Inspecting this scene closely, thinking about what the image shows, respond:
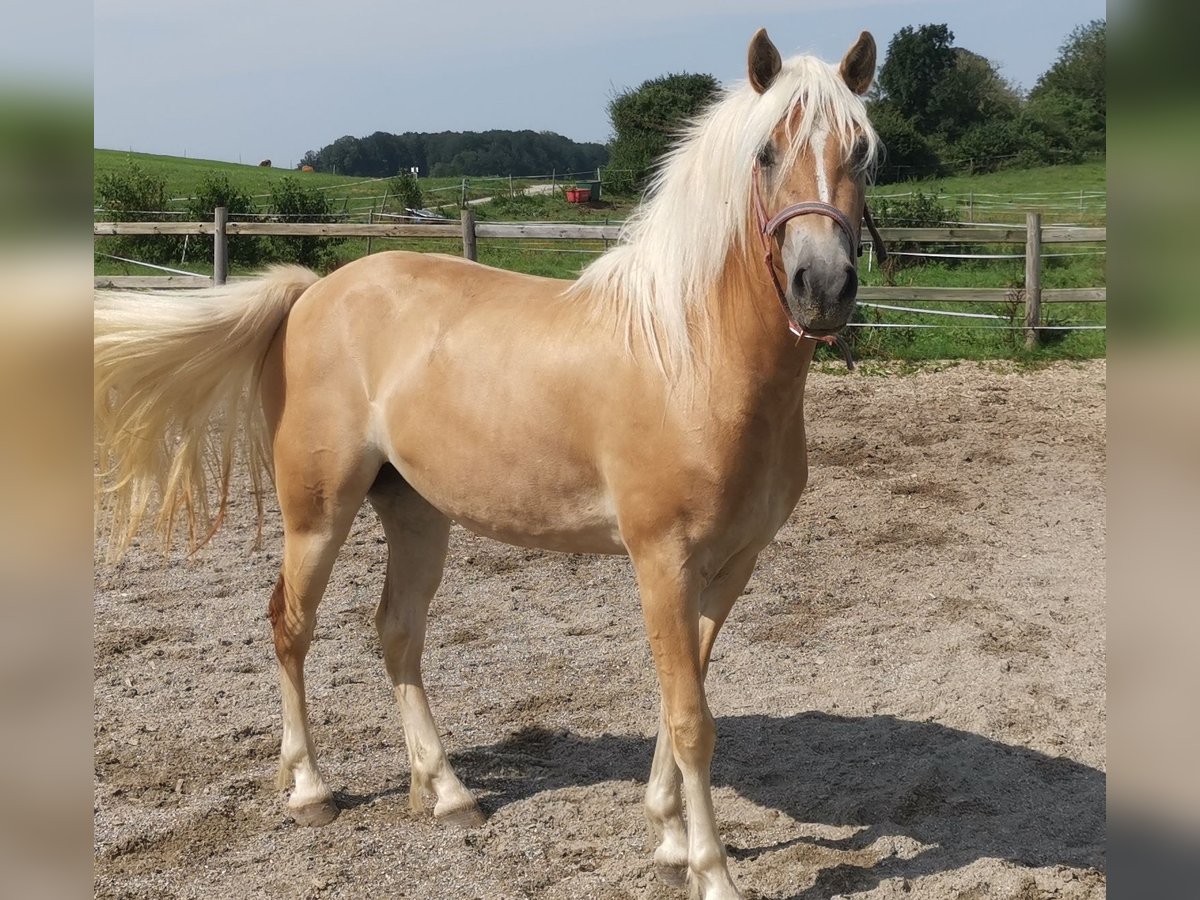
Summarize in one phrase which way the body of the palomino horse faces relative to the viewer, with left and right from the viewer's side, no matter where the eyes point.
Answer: facing the viewer and to the right of the viewer

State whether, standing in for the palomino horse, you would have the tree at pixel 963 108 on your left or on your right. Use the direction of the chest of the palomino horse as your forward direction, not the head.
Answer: on your left

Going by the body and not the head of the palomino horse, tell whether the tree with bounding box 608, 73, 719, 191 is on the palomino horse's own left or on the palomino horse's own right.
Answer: on the palomino horse's own left

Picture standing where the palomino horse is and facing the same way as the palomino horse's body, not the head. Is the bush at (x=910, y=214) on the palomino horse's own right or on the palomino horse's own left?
on the palomino horse's own left

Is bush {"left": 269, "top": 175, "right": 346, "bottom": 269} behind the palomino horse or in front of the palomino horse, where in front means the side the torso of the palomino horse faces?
behind

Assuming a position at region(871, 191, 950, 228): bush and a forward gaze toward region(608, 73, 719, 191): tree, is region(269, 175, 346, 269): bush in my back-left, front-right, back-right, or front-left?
front-left

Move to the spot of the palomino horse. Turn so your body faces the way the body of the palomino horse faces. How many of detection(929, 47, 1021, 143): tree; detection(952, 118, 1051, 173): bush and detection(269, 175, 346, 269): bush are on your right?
0
